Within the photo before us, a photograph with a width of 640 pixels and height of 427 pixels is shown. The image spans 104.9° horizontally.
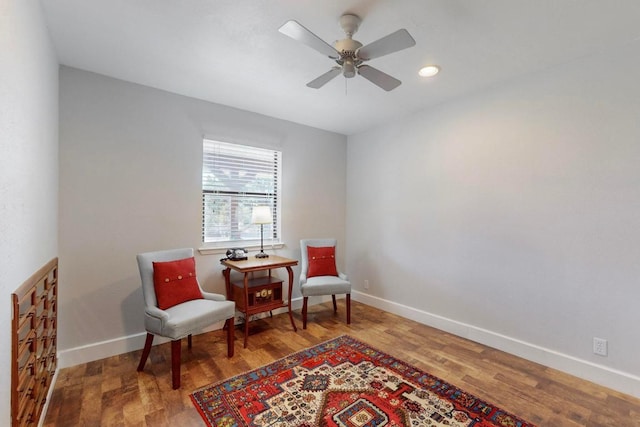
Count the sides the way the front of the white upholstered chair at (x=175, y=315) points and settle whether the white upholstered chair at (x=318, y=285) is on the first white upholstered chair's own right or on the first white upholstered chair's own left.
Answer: on the first white upholstered chair's own left

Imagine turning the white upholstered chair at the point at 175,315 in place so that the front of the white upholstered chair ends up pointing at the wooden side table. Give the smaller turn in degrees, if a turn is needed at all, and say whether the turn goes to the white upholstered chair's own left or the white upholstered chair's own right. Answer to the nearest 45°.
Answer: approximately 90° to the white upholstered chair's own left

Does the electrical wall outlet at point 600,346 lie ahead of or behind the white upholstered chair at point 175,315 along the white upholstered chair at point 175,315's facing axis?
ahead

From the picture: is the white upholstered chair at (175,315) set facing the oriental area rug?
yes

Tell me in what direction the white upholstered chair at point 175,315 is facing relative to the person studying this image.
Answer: facing the viewer and to the right of the viewer

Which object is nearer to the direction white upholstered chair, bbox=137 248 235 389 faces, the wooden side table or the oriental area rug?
the oriental area rug

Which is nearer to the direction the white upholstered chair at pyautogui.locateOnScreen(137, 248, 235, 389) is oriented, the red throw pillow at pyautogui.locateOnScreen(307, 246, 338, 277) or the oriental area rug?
the oriental area rug

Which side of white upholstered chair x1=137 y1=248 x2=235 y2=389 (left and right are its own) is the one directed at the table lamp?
left

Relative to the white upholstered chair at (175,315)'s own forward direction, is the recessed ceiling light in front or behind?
in front
